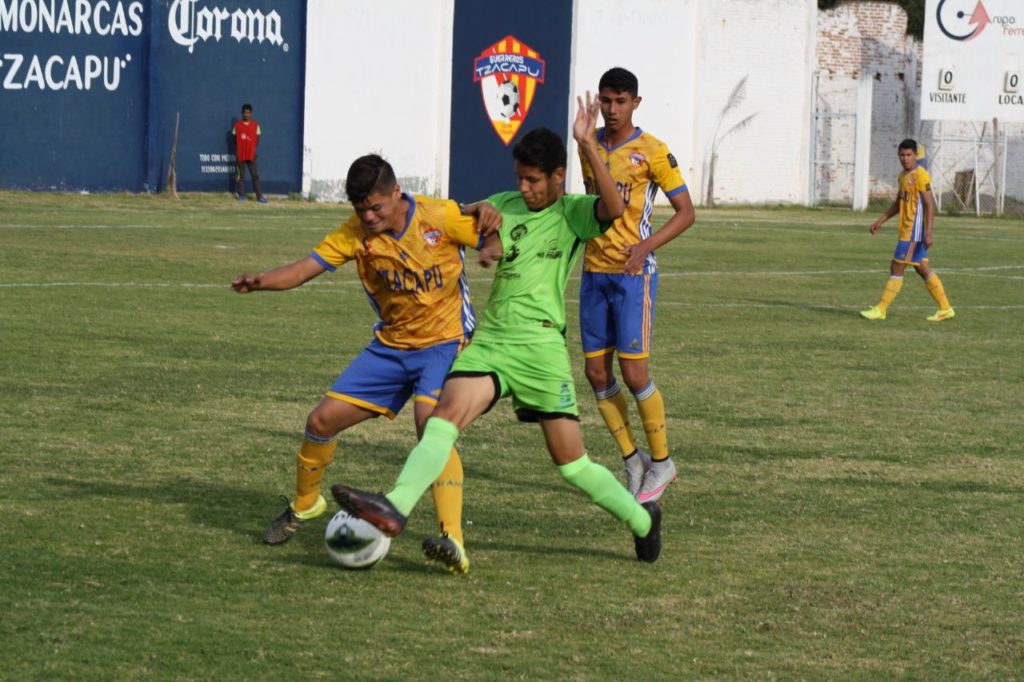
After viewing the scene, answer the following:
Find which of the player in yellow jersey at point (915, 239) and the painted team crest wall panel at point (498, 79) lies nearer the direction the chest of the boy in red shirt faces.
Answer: the player in yellow jersey

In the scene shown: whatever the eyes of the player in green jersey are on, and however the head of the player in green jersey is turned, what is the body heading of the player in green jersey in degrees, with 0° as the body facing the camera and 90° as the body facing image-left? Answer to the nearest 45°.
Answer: approximately 45°

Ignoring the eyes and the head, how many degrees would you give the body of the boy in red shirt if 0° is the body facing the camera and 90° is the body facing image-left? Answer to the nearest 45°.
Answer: approximately 0°

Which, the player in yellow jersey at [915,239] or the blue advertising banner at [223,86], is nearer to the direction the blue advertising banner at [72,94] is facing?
the player in yellow jersey

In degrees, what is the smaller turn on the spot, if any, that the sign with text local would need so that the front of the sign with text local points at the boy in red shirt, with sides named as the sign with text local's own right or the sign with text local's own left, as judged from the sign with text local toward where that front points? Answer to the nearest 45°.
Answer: approximately 45° to the sign with text local's own right

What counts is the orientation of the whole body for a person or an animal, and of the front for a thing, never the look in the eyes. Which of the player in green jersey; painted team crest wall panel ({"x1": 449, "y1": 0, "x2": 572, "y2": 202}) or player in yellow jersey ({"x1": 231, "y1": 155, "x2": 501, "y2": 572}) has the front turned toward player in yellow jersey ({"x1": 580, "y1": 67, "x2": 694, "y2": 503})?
the painted team crest wall panel

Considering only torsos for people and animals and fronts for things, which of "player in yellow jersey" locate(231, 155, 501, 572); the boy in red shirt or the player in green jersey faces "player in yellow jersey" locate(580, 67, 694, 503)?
the boy in red shirt

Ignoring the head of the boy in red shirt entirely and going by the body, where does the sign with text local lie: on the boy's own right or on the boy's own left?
on the boy's own left

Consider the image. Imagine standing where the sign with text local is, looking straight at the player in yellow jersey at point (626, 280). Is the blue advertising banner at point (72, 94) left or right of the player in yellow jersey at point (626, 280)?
right

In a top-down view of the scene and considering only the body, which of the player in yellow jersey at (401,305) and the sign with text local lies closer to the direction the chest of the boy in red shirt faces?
the player in yellow jersey

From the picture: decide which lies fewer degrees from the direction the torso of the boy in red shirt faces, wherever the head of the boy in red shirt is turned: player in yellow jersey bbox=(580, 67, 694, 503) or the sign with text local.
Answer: the player in yellow jersey
